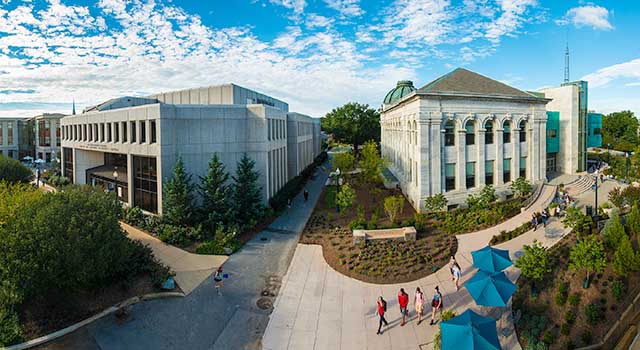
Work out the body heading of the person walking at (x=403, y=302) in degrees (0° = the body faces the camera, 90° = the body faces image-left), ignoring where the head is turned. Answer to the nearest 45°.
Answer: approximately 45°

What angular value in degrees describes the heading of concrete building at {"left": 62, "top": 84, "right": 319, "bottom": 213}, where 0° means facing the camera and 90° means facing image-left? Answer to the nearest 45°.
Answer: approximately 45°

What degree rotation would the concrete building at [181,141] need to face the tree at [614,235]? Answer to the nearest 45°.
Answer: approximately 90° to its left

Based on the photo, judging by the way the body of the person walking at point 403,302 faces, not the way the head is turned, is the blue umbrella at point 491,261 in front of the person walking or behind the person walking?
behind

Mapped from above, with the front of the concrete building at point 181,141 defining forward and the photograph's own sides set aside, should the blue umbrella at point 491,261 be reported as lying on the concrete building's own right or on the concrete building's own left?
on the concrete building's own left

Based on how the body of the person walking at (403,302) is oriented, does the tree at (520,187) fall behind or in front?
behind

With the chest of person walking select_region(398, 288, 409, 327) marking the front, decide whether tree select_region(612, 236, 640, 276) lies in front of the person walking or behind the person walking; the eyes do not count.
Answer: behind
